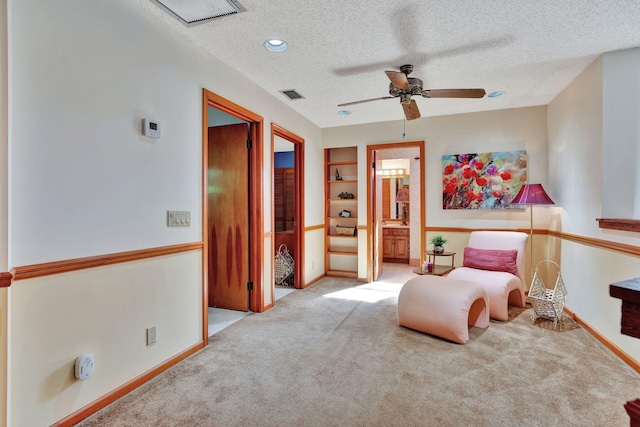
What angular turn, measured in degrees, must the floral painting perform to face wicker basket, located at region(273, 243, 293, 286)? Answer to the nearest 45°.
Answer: approximately 90° to its right

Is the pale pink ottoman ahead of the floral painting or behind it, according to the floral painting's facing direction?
ahead

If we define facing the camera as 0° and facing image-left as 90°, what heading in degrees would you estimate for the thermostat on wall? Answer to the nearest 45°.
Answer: approximately 315°

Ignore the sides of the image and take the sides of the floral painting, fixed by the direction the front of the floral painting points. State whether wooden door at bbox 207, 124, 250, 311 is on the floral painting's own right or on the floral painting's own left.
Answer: on the floral painting's own right

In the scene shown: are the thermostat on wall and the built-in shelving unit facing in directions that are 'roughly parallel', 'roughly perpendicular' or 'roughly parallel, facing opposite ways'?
roughly perpendicular

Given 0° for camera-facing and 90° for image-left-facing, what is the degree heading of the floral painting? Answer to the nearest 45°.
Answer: approximately 0°

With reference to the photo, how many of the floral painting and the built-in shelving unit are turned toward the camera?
2

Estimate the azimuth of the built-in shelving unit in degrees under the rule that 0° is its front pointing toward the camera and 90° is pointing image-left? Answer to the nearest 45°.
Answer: approximately 0°

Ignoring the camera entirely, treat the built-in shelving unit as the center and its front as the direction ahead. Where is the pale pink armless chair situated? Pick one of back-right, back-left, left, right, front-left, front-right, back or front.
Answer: front-left

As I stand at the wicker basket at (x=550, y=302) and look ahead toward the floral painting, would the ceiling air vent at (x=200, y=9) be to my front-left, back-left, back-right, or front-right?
back-left
